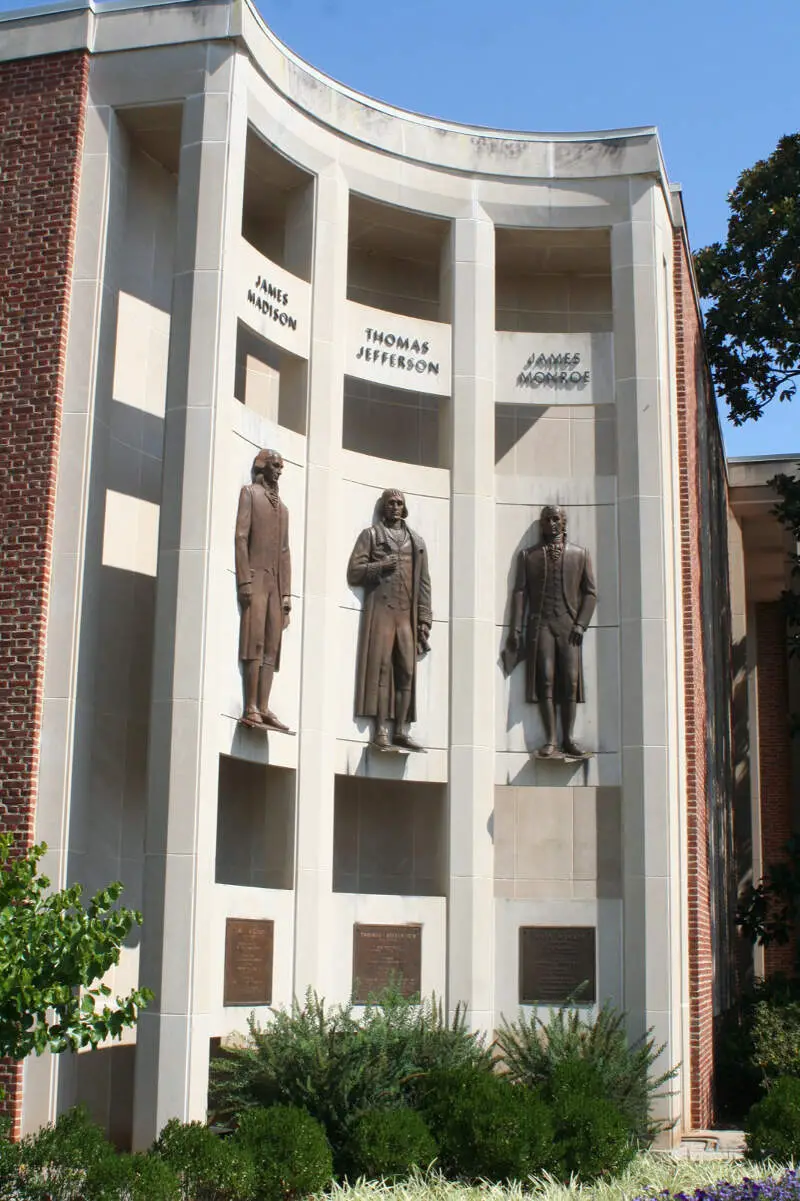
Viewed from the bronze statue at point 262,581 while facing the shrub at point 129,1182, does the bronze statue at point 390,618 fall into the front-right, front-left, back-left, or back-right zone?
back-left

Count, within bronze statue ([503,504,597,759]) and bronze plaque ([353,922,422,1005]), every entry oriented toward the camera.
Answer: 2

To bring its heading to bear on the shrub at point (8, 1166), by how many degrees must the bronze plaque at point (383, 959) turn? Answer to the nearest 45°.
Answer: approximately 45° to its right

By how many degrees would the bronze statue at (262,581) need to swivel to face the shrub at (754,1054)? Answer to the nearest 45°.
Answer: approximately 90° to its left

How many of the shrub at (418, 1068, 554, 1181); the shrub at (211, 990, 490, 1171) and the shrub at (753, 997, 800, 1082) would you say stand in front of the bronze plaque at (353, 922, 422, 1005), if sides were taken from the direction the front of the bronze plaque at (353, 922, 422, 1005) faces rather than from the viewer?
2
